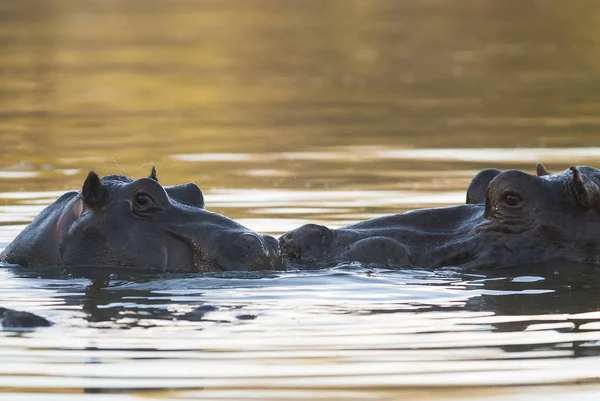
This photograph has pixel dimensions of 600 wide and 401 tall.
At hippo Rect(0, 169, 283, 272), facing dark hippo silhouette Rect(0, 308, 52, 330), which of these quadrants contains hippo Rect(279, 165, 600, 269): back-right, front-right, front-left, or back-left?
back-left

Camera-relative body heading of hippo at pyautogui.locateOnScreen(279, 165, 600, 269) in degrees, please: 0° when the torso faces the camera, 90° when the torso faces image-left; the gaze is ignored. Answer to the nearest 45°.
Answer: approximately 90°

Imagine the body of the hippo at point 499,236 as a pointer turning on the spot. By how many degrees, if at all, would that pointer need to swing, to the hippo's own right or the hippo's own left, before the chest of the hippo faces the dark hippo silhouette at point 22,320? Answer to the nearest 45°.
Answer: approximately 45° to the hippo's own left

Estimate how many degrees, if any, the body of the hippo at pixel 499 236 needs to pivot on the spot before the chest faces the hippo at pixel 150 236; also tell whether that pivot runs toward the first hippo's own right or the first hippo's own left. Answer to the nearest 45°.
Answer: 0° — it already faces it
